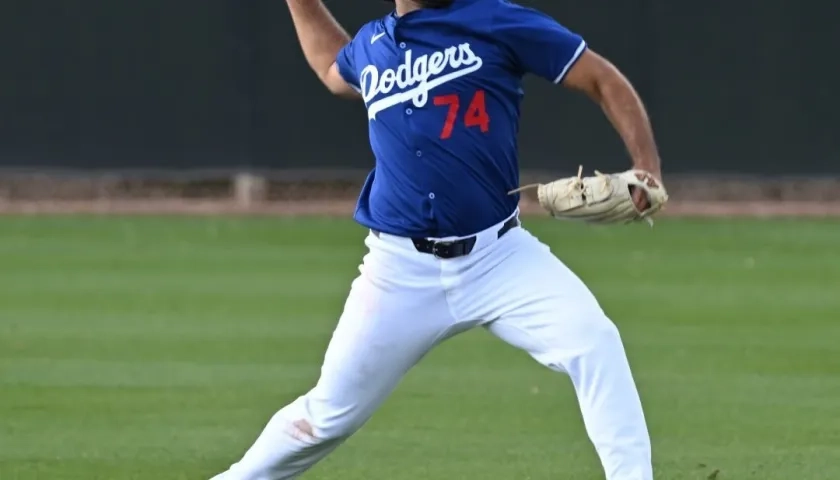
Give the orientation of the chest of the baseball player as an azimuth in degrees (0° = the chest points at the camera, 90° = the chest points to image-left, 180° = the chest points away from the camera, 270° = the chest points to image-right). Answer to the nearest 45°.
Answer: approximately 0°
